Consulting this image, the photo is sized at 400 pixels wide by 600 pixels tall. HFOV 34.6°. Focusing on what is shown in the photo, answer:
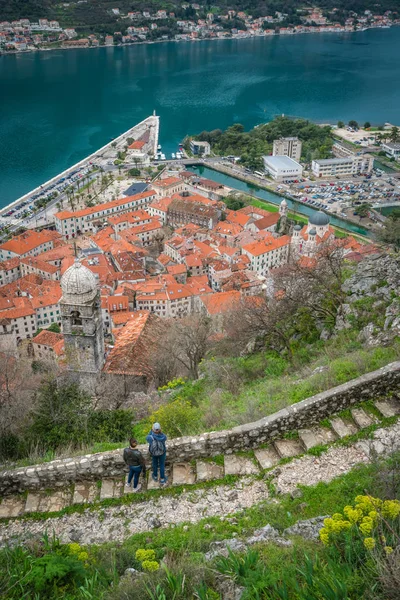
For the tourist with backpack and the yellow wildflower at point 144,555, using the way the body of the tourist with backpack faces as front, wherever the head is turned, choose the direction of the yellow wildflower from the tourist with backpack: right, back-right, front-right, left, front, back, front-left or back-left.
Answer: back

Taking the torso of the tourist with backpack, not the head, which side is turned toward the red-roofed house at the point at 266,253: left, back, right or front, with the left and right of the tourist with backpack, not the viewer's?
front

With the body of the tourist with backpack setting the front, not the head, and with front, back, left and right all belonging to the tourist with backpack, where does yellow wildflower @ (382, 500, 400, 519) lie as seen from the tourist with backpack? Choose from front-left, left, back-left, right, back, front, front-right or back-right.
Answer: back-right

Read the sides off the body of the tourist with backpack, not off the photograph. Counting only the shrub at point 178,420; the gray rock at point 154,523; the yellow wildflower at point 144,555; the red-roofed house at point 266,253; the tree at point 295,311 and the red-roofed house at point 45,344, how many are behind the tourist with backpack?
2

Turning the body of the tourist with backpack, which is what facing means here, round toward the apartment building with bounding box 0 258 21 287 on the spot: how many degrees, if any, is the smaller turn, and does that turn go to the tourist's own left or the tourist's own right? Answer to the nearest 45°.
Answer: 0° — they already face it

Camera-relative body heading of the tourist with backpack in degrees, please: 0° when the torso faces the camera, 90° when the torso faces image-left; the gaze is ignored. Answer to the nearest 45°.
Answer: approximately 180°

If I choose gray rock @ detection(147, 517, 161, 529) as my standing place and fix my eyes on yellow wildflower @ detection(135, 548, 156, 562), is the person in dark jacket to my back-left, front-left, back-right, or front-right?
back-right

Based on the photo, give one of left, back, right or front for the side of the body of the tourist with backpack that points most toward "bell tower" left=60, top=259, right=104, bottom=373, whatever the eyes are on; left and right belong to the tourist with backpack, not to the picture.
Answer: front

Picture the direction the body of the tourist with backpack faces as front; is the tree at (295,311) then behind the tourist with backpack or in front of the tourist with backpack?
in front

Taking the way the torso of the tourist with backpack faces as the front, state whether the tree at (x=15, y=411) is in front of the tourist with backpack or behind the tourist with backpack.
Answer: in front

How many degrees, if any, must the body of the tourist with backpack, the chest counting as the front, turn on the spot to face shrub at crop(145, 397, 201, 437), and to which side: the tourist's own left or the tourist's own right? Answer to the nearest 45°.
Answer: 0° — they already face it

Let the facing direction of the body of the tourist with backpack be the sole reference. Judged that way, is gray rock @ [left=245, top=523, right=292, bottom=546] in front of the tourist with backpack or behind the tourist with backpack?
behind

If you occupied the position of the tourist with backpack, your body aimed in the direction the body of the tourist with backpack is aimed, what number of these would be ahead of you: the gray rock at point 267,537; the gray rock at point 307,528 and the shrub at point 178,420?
1

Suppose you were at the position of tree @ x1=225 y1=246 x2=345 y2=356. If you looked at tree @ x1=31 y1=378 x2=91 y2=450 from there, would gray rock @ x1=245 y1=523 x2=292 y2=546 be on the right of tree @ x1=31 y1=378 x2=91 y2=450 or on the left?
left
